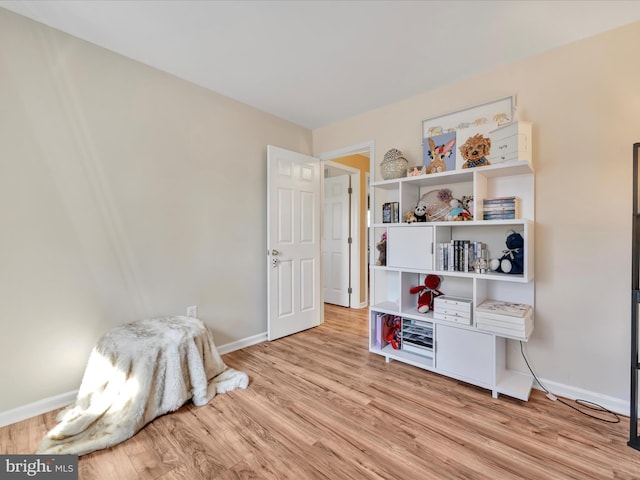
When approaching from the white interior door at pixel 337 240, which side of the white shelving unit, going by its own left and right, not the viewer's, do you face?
right

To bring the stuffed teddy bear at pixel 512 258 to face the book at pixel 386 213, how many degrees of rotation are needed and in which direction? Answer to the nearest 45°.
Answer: approximately 45° to its right

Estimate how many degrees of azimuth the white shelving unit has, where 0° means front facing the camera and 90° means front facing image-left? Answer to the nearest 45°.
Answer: approximately 45°

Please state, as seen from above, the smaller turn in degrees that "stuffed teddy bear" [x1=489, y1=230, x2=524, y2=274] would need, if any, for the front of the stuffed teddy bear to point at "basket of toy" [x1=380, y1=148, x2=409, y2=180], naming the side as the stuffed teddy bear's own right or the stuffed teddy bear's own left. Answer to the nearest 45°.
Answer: approximately 45° to the stuffed teddy bear's own right

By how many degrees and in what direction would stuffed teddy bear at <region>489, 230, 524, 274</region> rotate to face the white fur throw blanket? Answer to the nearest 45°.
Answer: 0° — it already faces it
